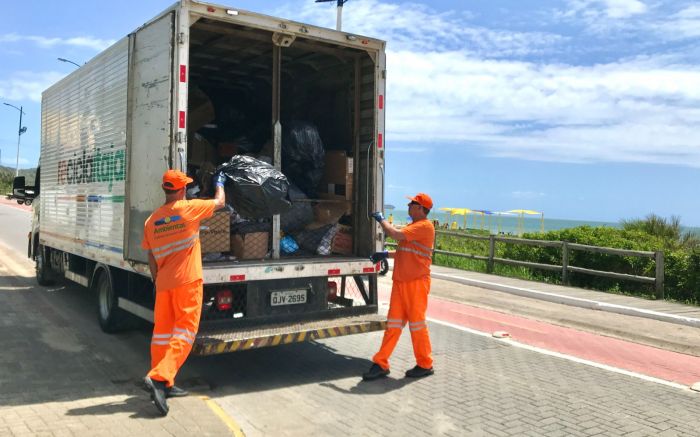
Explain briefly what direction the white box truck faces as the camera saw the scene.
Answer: facing away from the viewer and to the left of the viewer

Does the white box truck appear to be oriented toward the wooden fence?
no

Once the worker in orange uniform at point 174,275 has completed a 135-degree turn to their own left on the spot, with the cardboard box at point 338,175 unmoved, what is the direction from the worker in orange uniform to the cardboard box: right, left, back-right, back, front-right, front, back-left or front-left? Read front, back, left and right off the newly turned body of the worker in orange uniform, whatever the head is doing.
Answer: back-right

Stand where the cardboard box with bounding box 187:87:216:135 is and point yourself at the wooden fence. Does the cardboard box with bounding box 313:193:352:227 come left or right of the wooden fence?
right

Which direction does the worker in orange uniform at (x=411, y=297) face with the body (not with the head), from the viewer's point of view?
to the viewer's left

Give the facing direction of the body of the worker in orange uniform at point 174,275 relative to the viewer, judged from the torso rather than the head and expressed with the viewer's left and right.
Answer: facing away from the viewer and to the right of the viewer

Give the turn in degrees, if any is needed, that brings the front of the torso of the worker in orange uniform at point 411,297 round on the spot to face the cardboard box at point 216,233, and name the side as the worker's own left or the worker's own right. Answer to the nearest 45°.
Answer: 0° — they already face it

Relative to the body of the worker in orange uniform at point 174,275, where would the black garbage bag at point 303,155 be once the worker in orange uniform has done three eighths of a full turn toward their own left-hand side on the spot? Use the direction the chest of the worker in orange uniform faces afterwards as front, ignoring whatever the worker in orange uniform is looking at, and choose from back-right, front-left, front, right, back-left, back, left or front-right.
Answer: back-right

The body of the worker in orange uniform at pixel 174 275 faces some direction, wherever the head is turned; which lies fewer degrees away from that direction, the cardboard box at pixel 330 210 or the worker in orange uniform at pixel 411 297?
the cardboard box

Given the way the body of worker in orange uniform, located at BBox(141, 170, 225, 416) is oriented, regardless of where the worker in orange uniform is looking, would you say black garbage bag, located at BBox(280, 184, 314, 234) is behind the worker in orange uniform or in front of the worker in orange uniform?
in front

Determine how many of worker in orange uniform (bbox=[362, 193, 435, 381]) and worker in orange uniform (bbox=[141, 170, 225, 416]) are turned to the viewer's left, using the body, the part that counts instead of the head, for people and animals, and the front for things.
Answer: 1

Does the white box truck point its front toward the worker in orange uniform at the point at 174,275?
no
